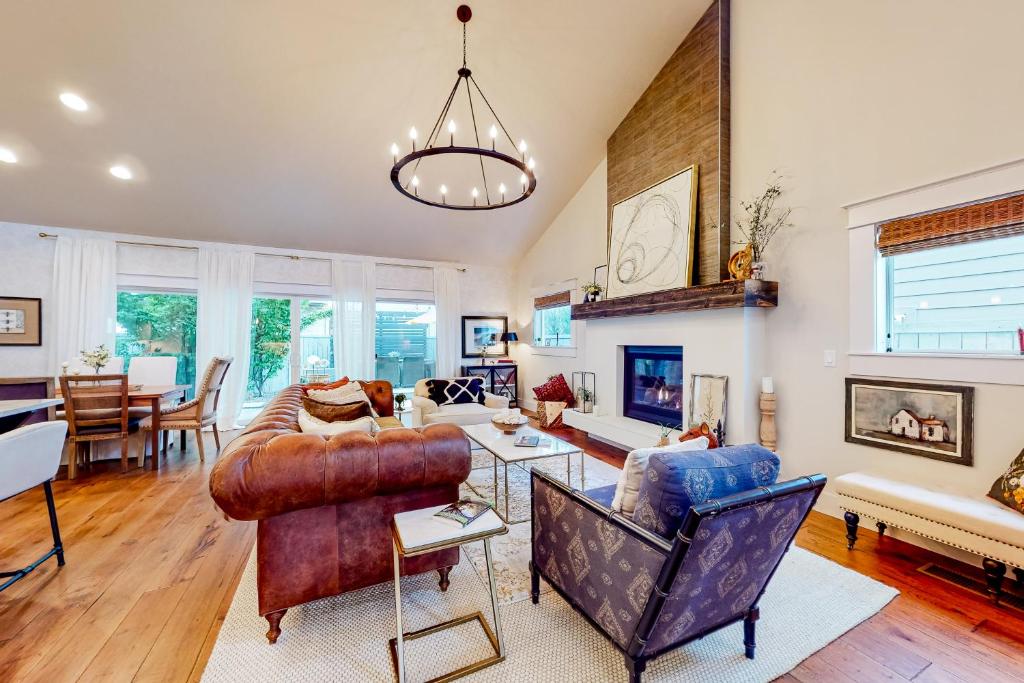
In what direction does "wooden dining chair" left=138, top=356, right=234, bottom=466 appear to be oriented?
to the viewer's left

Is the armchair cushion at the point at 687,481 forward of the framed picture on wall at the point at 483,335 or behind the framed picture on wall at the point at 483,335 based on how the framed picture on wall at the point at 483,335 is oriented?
forward

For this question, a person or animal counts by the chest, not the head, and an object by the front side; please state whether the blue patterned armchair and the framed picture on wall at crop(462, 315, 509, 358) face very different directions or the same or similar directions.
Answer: very different directions

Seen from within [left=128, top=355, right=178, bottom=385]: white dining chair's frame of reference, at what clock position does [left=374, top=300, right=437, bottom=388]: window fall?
The window is roughly at 9 o'clock from the white dining chair.

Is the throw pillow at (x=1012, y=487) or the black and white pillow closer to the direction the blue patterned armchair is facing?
the black and white pillow

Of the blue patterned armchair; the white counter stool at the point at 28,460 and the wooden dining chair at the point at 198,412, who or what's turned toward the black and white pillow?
the blue patterned armchair

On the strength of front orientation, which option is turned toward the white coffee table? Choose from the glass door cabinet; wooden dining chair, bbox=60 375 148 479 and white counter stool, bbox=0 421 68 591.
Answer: the glass door cabinet

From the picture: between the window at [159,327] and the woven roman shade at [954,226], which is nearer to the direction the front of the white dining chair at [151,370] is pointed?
the woven roman shade

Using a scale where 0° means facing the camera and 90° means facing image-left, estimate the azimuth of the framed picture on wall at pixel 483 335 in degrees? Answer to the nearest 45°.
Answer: approximately 0°

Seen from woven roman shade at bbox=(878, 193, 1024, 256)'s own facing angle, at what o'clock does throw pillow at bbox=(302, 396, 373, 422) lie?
The throw pillow is roughly at 12 o'clock from the woven roman shade.

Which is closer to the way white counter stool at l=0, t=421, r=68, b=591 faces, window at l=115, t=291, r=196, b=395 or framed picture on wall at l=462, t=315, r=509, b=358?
the window

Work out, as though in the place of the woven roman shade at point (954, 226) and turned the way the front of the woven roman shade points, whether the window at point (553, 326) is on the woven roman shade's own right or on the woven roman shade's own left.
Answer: on the woven roman shade's own right
